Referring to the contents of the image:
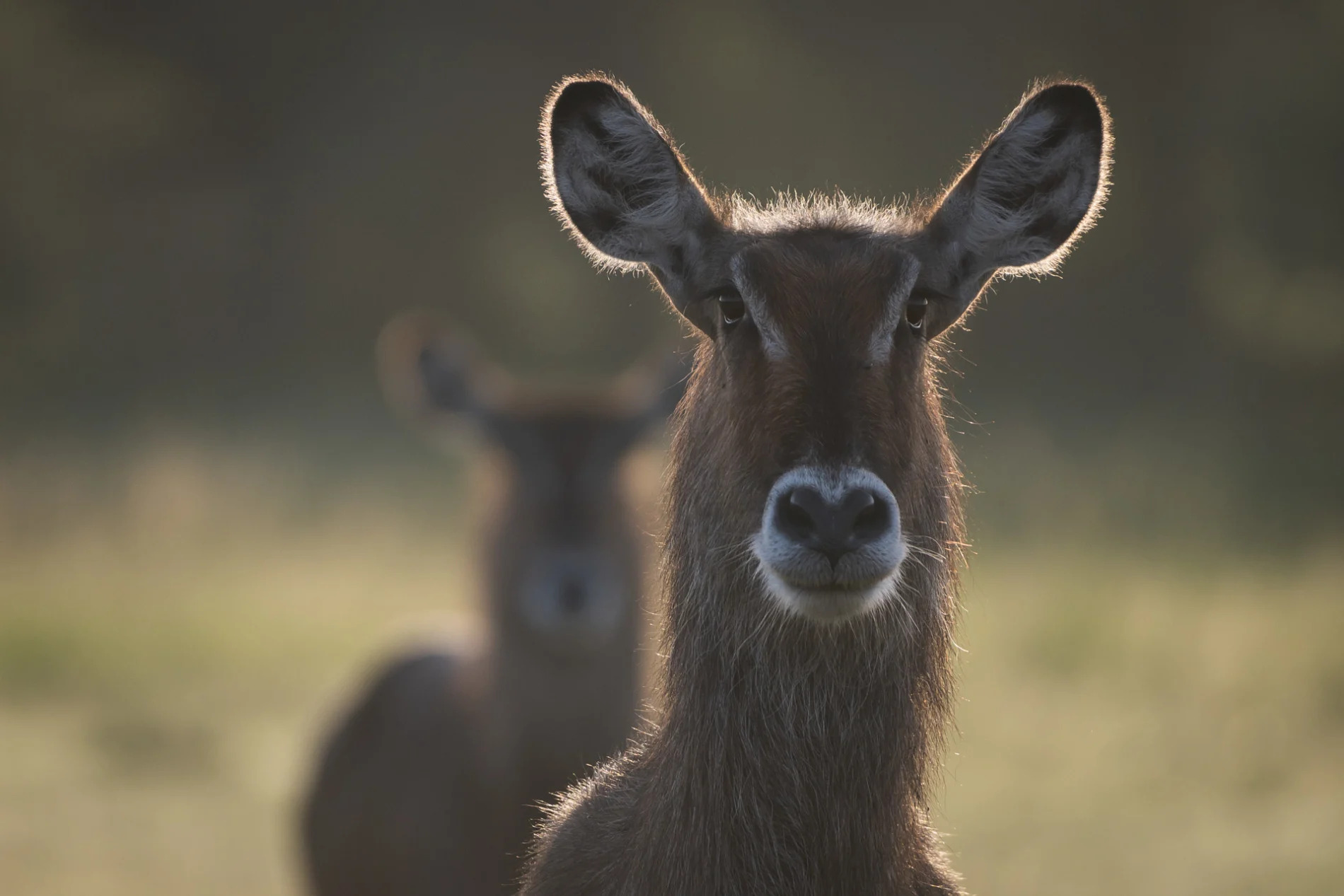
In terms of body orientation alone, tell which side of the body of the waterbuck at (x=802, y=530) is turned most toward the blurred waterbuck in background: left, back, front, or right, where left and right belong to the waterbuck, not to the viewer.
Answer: back

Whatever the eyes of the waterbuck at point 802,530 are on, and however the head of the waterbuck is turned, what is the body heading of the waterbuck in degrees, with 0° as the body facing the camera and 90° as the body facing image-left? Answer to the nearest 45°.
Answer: approximately 0°

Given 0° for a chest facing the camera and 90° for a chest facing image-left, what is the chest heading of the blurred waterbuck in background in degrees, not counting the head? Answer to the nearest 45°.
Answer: approximately 315°
